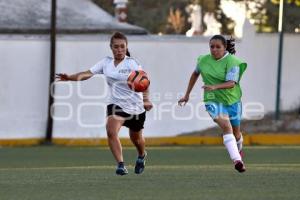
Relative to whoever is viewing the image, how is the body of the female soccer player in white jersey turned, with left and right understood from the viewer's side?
facing the viewer

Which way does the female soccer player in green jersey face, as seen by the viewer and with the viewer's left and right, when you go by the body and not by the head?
facing the viewer and to the left of the viewer

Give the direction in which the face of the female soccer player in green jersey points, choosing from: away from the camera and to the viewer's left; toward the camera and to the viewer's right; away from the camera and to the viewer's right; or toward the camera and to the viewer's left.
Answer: toward the camera and to the viewer's left

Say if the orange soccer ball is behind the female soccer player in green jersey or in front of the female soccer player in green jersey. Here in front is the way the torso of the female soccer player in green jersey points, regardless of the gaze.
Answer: in front
